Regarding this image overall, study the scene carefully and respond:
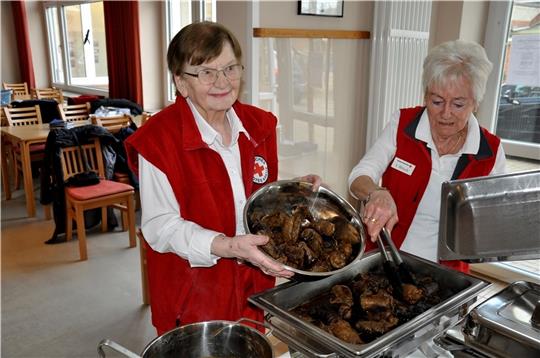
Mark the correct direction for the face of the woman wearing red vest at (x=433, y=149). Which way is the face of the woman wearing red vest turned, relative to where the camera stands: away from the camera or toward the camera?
toward the camera

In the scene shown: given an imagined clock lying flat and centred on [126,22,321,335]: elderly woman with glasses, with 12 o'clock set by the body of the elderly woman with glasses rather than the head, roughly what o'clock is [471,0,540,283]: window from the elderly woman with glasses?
The window is roughly at 9 o'clock from the elderly woman with glasses.

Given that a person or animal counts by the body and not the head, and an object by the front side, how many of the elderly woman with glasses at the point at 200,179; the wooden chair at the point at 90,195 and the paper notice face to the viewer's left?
0

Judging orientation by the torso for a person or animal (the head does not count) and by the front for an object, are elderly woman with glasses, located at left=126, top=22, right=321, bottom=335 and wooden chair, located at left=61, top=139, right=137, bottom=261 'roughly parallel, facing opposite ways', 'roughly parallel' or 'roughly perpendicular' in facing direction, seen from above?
roughly parallel

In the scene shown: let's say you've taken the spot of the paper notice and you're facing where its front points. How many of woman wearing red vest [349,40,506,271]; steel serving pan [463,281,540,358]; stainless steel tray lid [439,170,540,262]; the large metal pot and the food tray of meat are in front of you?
5

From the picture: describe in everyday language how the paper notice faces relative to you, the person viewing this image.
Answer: facing the viewer

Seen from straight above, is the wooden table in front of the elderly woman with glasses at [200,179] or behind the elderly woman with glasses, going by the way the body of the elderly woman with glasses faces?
behind

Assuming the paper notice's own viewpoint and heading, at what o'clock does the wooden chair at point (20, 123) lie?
The wooden chair is roughly at 3 o'clock from the paper notice.

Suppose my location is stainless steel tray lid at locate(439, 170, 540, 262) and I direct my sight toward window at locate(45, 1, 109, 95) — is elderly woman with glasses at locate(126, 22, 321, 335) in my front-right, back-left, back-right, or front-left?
front-left

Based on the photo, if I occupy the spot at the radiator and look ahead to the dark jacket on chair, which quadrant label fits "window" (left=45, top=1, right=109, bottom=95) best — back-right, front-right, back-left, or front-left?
front-right

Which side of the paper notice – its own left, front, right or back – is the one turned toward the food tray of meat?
front

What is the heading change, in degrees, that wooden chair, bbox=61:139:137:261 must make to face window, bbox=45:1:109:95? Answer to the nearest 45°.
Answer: approximately 135° to its left

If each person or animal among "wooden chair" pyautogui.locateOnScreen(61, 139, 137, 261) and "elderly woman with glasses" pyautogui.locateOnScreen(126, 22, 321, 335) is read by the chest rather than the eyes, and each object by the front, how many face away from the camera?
0

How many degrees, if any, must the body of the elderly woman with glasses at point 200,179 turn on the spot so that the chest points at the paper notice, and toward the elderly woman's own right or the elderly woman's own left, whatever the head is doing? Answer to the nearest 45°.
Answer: approximately 90° to the elderly woman's own left

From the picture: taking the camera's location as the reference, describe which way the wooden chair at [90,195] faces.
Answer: facing the viewer and to the right of the viewer

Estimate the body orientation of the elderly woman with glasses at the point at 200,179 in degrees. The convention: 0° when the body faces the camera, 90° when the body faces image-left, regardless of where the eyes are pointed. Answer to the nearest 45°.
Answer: approximately 315°
